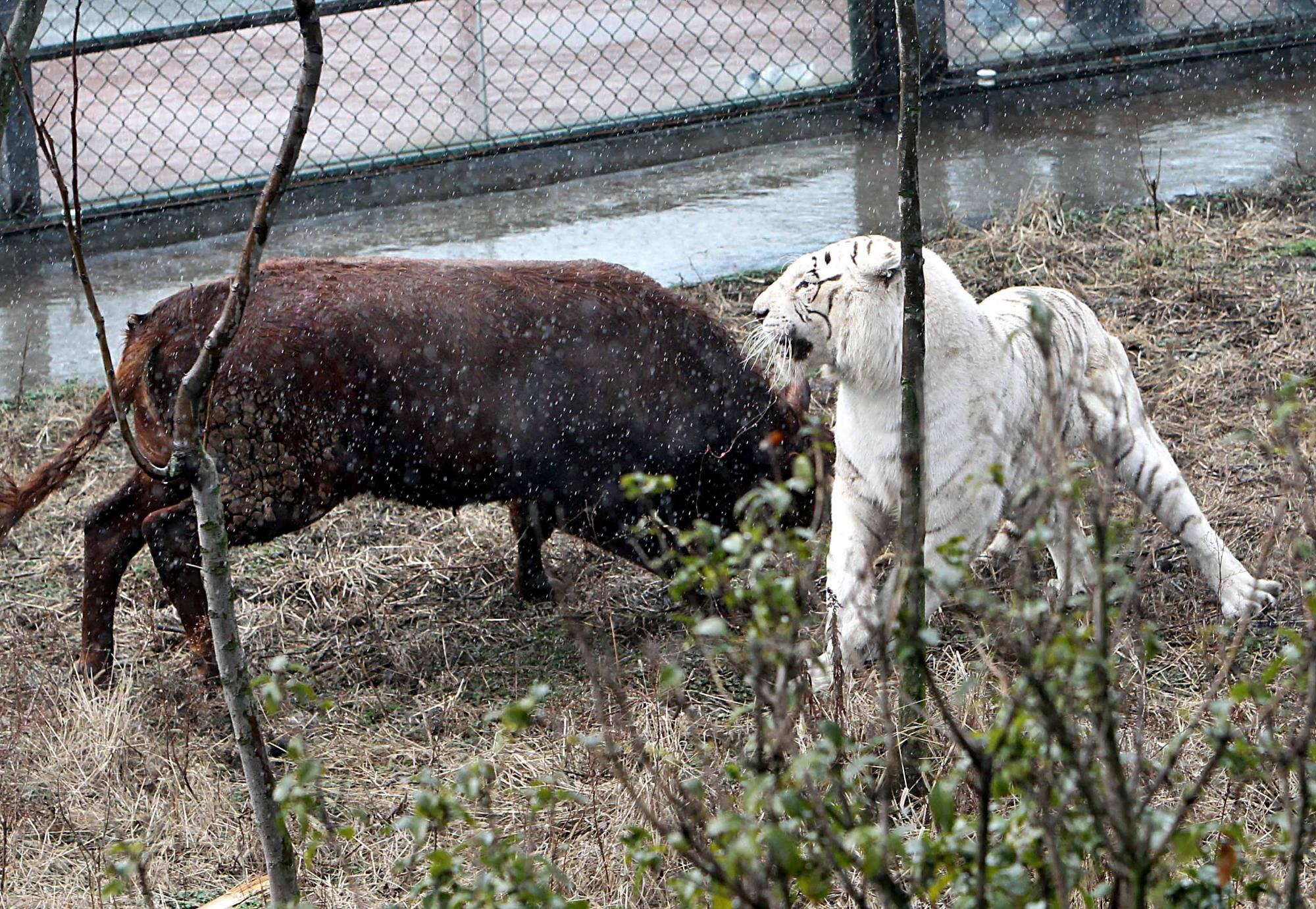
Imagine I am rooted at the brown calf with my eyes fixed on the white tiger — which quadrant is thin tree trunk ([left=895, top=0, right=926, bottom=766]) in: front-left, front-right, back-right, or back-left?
front-right

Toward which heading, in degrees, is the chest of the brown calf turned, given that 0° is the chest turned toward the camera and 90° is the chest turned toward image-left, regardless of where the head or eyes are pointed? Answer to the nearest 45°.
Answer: approximately 270°

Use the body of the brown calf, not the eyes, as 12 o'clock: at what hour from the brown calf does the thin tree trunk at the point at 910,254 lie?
The thin tree trunk is roughly at 2 o'clock from the brown calf.

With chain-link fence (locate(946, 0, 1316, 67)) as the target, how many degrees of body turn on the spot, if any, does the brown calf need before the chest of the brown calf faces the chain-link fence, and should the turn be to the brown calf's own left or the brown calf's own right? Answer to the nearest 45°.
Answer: approximately 45° to the brown calf's own left

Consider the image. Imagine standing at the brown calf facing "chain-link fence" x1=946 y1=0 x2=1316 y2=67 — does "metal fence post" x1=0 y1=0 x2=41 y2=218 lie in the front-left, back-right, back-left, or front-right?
front-left

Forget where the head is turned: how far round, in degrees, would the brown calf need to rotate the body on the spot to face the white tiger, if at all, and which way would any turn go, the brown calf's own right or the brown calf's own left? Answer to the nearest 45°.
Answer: approximately 45° to the brown calf's own right
